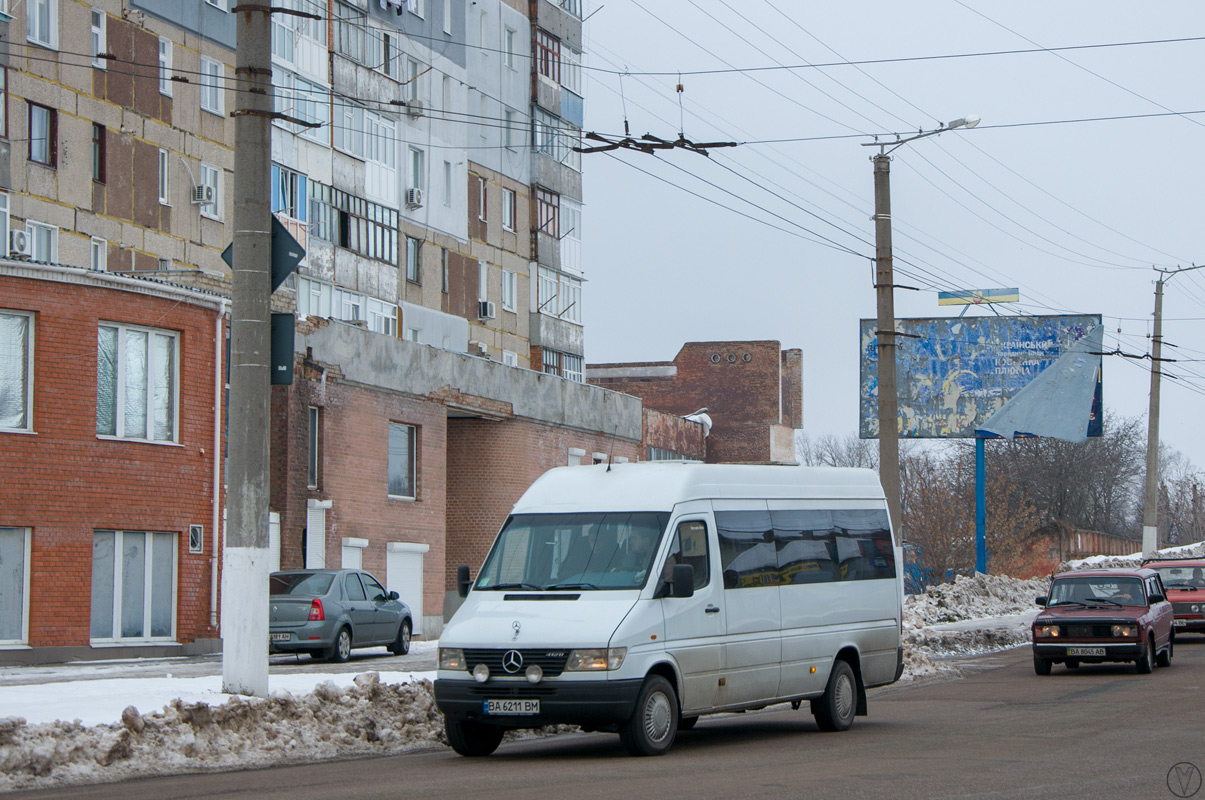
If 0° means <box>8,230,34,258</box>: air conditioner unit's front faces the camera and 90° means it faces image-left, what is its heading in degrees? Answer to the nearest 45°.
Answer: approximately 315°

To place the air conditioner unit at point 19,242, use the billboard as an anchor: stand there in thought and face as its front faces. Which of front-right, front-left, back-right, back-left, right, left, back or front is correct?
front-right

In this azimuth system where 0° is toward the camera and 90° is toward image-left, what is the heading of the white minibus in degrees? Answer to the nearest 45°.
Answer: approximately 45°

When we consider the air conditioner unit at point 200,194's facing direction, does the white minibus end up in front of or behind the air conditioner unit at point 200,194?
in front

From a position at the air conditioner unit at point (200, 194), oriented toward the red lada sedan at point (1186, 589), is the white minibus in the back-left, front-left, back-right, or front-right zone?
front-right

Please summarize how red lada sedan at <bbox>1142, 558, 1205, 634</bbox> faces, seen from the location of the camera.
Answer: facing the viewer

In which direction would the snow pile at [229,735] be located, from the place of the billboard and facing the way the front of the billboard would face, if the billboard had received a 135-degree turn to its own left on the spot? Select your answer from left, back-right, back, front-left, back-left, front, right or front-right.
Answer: back-right

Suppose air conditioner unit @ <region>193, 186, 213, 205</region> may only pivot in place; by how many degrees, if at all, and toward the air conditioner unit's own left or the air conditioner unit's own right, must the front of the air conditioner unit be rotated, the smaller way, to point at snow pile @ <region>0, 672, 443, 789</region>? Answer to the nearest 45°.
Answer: approximately 45° to the air conditioner unit's own right

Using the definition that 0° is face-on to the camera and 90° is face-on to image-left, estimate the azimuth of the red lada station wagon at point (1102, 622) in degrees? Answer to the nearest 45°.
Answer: approximately 0°

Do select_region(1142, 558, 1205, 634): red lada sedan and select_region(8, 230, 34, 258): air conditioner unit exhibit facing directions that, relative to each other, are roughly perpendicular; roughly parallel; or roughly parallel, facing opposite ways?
roughly perpendicular

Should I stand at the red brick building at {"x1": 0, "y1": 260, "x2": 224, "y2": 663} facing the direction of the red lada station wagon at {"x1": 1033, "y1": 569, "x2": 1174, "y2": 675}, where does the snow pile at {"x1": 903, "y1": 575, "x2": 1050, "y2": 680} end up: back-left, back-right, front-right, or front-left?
front-left

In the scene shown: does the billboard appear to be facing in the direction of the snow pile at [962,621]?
yes

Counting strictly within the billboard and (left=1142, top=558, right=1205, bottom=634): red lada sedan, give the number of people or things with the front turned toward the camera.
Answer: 2
